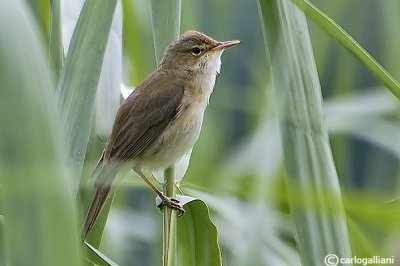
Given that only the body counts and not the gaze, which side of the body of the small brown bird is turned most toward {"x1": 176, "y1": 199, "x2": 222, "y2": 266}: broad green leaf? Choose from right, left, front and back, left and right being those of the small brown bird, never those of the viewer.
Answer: front

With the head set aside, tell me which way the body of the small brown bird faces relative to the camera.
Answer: to the viewer's right

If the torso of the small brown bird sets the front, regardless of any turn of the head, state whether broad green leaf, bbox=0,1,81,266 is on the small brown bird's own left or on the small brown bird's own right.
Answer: on the small brown bird's own right

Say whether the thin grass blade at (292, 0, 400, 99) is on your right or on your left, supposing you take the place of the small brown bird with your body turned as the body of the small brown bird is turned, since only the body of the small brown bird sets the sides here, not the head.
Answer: on your left
